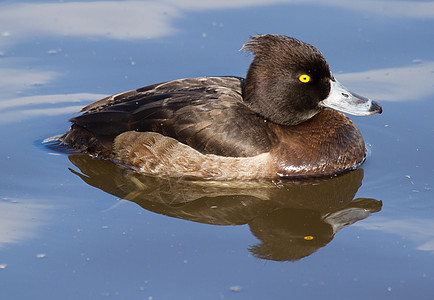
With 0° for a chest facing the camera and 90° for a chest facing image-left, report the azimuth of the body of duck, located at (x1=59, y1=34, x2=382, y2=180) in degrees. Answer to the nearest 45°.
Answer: approximately 270°
